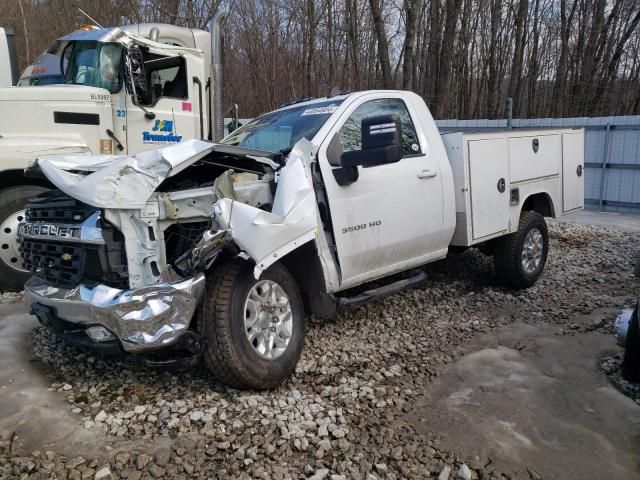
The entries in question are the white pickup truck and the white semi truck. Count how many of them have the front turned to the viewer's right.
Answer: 0

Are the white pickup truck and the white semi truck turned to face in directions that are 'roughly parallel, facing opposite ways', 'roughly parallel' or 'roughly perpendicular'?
roughly parallel

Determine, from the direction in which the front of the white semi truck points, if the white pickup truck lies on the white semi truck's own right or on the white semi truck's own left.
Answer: on the white semi truck's own left

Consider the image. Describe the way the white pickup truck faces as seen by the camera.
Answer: facing the viewer and to the left of the viewer

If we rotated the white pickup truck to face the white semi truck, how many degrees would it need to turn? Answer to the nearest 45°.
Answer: approximately 90° to its right

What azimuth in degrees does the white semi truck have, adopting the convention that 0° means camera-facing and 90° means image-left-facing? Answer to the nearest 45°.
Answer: approximately 45°
